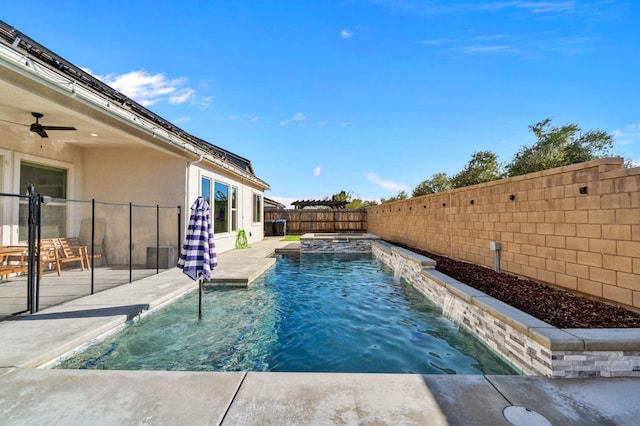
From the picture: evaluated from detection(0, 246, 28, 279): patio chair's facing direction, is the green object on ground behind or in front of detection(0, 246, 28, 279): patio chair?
in front

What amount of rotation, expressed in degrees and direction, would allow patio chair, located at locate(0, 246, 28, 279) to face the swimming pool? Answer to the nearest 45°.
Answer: approximately 45° to its right

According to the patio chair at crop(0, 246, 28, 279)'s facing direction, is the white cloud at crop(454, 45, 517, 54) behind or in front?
in front

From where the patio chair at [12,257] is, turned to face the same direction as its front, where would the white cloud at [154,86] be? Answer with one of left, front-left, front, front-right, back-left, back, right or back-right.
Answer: front-left

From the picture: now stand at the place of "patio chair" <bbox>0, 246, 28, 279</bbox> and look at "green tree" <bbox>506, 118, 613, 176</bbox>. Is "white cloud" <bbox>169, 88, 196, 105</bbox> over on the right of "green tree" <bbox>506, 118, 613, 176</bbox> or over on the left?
left

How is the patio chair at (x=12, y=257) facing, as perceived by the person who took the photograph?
facing to the right of the viewer
